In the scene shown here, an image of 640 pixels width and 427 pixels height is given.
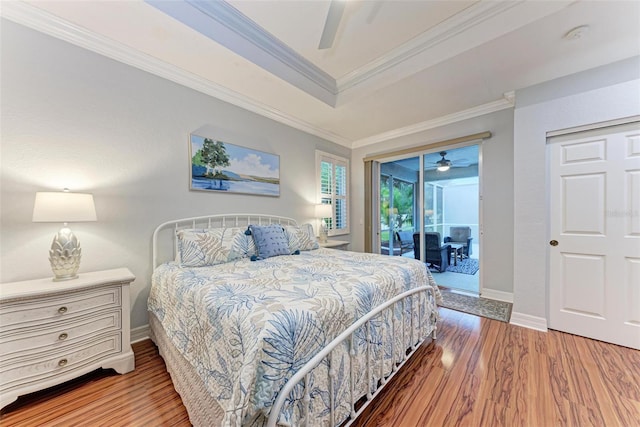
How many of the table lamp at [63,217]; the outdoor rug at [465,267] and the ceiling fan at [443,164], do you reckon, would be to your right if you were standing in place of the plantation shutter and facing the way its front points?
1

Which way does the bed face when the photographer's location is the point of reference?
facing the viewer and to the right of the viewer

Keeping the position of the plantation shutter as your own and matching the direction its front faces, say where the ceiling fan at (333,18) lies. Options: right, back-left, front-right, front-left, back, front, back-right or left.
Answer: front-right

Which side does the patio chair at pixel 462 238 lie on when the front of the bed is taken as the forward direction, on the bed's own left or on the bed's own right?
on the bed's own left

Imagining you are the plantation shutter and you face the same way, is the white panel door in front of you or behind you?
in front

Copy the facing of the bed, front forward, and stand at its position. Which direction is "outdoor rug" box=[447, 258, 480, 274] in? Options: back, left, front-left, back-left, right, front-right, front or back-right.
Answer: left

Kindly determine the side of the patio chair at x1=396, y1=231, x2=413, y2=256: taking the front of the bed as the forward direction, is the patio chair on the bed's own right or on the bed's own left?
on the bed's own left

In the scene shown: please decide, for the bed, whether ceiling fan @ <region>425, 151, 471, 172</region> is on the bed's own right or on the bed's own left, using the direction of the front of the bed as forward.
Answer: on the bed's own left

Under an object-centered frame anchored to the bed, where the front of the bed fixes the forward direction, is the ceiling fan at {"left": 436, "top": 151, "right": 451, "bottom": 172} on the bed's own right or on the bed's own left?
on the bed's own left

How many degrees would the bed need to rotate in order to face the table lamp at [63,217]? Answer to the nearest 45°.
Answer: approximately 135° to its right

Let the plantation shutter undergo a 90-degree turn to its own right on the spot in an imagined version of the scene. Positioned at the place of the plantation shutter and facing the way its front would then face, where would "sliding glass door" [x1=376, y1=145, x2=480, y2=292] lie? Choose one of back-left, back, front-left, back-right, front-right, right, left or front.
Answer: back-left

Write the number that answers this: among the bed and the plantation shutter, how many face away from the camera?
0
